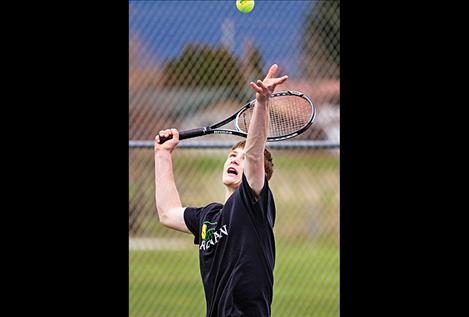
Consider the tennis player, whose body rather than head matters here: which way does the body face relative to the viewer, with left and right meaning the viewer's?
facing the viewer and to the left of the viewer
